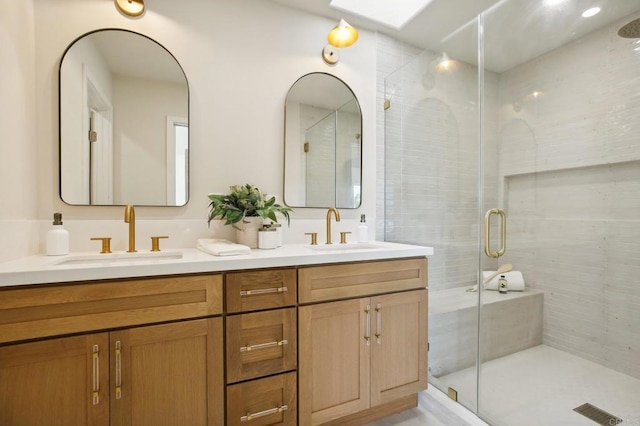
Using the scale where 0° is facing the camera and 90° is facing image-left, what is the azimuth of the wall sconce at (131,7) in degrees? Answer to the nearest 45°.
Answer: approximately 0°

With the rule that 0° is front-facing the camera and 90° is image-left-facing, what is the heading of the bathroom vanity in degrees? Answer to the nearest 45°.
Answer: approximately 315°

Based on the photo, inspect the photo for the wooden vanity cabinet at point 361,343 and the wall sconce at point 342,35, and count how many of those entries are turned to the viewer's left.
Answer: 0
